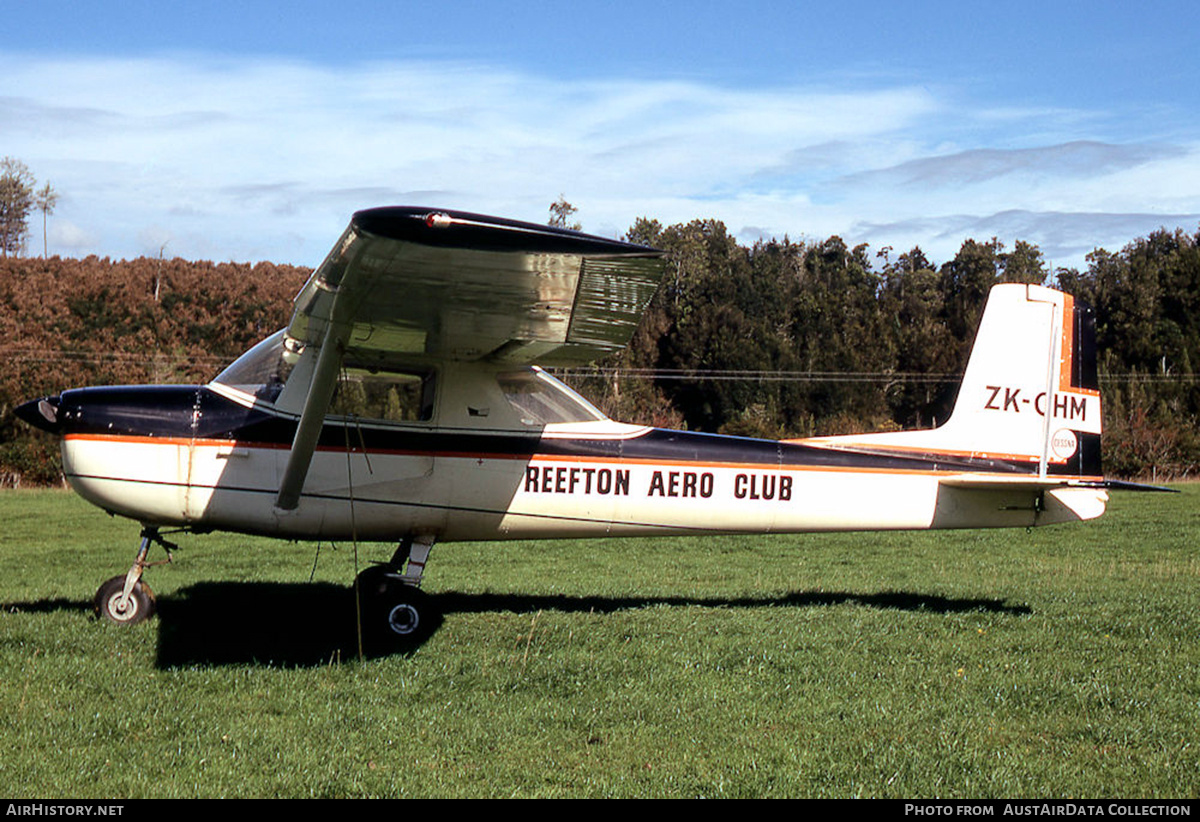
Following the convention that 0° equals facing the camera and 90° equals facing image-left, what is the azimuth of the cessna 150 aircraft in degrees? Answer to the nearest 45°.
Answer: approximately 90°
